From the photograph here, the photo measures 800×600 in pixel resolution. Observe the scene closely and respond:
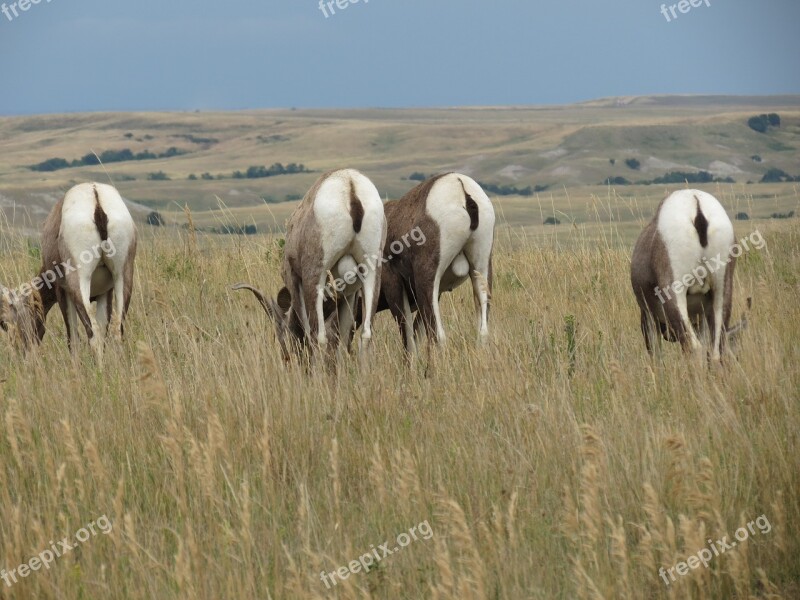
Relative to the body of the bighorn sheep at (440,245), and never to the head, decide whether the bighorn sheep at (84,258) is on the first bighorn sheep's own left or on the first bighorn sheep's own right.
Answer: on the first bighorn sheep's own left

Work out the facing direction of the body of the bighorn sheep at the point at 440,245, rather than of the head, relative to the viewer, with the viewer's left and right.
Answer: facing away from the viewer and to the left of the viewer

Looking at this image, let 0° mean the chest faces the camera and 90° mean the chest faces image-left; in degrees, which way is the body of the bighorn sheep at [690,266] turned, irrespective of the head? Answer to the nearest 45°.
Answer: approximately 180°

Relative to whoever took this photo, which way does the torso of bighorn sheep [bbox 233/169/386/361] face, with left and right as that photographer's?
facing away from the viewer and to the left of the viewer

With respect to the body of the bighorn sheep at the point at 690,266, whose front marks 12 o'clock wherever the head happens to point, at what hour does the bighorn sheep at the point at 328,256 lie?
the bighorn sheep at the point at 328,256 is roughly at 9 o'clock from the bighorn sheep at the point at 690,266.
